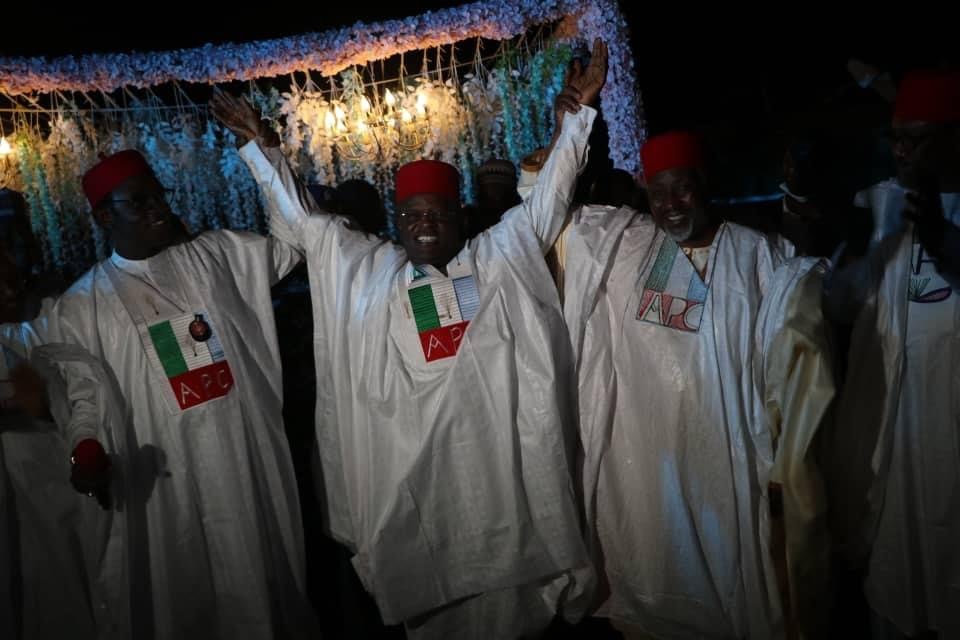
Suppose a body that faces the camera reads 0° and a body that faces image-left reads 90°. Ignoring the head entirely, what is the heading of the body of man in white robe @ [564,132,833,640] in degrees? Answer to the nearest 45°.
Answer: approximately 0°

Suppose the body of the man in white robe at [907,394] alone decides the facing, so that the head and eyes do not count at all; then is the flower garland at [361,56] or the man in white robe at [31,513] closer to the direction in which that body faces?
the man in white robe

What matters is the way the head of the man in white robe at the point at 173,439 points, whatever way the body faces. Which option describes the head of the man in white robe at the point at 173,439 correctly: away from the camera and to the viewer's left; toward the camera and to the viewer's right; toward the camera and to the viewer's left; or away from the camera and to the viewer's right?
toward the camera and to the viewer's right

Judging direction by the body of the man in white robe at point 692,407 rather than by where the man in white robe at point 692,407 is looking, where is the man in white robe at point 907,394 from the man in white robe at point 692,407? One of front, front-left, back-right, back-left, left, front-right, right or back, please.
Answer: left

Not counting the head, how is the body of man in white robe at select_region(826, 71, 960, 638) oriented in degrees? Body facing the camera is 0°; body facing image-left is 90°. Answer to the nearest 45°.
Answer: approximately 0°

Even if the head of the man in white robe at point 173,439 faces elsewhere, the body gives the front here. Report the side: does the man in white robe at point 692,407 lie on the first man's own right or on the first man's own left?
on the first man's own left

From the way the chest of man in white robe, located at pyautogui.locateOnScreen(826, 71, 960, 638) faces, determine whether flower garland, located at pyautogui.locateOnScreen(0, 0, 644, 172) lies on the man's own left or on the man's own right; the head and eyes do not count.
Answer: on the man's own right

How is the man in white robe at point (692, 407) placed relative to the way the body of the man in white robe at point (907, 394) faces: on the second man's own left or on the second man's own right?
on the second man's own right
